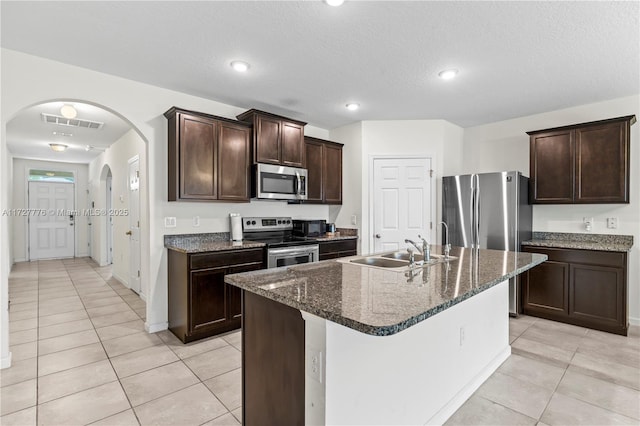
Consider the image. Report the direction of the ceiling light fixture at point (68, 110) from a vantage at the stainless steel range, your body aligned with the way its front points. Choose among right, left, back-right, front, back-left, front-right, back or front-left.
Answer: back-right

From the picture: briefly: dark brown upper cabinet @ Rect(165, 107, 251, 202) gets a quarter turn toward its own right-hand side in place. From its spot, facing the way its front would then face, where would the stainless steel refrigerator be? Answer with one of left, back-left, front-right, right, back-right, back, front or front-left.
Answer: back-left

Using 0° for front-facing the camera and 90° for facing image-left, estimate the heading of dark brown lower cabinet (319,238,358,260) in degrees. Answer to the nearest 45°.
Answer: approximately 315°

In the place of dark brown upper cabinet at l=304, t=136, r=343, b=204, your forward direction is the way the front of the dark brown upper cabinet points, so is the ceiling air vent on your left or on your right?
on your right

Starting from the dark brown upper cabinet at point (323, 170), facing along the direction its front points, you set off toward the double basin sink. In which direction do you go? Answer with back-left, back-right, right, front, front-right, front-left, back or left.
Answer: front-right

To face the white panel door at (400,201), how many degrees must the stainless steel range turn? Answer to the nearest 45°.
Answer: approximately 45° to its left

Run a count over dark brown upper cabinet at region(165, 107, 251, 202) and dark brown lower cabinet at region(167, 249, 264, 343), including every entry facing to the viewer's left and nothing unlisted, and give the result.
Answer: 0

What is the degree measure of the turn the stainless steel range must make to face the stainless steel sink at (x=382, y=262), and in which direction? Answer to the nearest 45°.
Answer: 0° — it already faces it

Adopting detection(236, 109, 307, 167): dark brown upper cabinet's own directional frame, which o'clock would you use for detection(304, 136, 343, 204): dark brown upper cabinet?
detection(304, 136, 343, 204): dark brown upper cabinet is roughly at 9 o'clock from detection(236, 109, 307, 167): dark brown upper cabinet.

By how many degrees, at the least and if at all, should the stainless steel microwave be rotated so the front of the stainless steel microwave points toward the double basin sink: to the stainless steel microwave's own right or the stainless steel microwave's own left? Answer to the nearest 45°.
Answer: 0° — it already faces it

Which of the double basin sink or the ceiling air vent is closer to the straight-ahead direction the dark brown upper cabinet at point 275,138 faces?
the double basin sink
